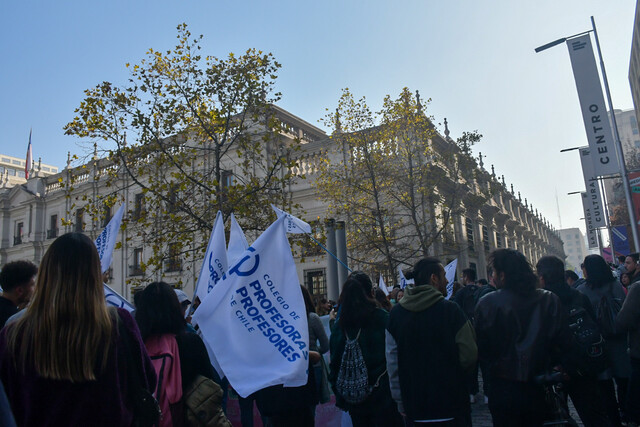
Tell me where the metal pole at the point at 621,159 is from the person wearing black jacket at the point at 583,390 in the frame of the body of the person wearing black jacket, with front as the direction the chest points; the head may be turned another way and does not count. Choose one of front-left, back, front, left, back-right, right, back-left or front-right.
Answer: front-right

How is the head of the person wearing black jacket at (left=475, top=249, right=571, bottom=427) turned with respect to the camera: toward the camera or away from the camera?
away from the camera

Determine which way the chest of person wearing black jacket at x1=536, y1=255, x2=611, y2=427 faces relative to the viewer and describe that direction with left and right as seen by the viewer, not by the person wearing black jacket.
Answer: facing away from the viewer and to the left of the viewer

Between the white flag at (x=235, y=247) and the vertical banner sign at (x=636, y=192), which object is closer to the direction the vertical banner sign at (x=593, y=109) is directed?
the white flag

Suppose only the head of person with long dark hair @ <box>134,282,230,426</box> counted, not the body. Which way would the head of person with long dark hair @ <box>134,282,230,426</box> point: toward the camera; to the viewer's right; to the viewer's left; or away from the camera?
away from the camera

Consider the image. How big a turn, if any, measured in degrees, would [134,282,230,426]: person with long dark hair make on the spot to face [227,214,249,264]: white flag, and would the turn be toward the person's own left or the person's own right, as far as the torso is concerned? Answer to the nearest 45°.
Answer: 0° — they already face it

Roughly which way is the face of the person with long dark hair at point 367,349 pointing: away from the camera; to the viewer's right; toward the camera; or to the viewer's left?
away from the camera

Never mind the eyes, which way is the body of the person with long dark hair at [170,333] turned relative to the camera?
away from the camera

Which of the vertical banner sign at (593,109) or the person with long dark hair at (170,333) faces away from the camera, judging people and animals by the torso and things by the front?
the person with long dark hair
